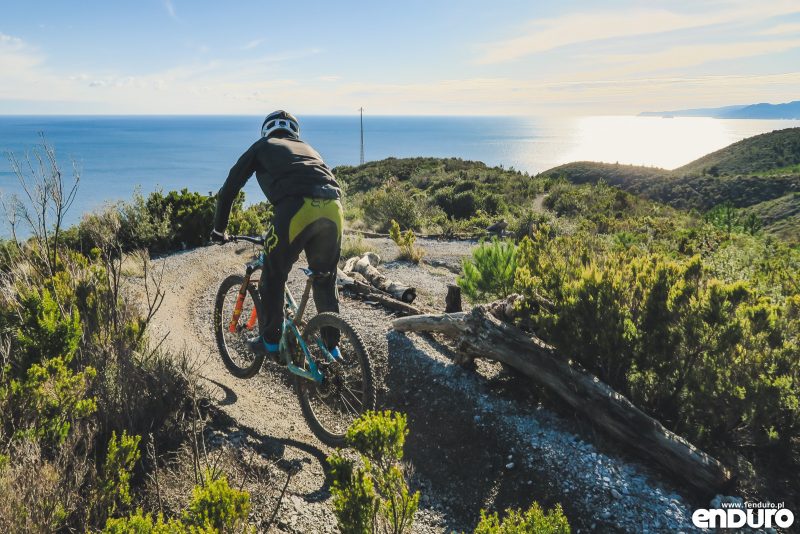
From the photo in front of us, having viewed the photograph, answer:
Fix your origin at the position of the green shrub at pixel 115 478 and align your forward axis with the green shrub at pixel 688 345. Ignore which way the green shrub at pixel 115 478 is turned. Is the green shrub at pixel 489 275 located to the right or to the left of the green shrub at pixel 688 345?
left

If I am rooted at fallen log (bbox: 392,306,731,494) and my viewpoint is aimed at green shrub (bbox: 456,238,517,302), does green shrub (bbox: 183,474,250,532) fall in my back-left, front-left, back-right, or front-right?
back-left

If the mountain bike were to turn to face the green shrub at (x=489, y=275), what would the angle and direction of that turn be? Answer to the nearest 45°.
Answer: approximately 90° to its right

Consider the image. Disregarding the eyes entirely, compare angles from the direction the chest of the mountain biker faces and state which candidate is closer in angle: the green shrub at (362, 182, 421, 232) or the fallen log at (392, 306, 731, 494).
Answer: the green shrub

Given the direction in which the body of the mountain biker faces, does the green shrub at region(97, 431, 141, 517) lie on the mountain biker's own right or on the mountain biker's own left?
on the mountain biker's own left

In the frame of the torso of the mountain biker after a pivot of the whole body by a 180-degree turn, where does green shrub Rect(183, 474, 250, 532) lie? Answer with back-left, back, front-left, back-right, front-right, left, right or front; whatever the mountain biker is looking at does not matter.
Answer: front-right

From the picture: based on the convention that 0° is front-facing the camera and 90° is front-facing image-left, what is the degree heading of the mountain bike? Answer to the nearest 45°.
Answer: approximately 135°

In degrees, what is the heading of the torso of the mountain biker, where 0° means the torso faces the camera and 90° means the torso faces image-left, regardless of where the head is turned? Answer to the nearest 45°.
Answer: approximately 135°
